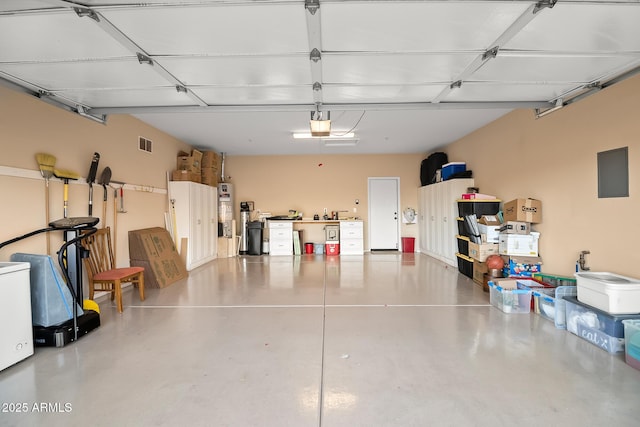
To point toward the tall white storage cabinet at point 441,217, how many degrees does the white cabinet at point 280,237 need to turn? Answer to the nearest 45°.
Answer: approximately 45° to its left

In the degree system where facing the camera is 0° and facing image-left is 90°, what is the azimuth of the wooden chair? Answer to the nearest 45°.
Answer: approximately 315°

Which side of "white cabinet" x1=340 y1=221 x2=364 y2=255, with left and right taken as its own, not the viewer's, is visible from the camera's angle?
front

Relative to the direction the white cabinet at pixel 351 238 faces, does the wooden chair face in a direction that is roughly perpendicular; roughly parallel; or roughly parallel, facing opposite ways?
roughly perpendicular

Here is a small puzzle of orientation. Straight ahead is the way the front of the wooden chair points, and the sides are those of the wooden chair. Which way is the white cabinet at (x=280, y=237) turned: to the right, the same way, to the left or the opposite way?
to the right

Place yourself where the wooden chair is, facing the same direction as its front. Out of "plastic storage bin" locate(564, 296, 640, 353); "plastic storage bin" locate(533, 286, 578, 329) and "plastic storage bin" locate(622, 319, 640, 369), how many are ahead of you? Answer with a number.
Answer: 3

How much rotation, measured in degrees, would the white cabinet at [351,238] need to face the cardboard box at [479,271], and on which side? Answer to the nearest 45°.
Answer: approximately 45° to its left

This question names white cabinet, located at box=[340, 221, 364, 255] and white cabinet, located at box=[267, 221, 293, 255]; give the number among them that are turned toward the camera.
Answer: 2

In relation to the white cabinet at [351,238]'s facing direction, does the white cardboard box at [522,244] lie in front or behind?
in front

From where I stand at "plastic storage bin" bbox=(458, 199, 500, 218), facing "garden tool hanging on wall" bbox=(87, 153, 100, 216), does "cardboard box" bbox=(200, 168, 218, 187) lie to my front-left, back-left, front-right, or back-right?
front-right

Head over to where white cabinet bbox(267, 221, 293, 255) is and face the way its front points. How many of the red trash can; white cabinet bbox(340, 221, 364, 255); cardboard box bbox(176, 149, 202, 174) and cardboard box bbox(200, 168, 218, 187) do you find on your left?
2

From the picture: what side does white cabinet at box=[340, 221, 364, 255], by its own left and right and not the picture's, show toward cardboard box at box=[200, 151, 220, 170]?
right

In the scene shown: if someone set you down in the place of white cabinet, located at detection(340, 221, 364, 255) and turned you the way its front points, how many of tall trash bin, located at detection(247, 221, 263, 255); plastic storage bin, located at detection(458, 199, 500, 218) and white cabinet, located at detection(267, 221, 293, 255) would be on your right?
2

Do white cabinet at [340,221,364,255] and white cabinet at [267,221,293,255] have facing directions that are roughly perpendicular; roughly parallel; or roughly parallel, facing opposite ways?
roughly parallel

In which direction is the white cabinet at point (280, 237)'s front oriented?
toward the camera
